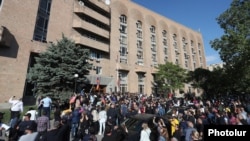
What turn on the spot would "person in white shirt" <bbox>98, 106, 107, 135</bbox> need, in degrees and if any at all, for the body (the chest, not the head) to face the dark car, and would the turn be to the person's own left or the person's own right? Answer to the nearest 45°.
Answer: approximately 135° to the person's own right

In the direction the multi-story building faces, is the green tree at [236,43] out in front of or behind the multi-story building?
in front

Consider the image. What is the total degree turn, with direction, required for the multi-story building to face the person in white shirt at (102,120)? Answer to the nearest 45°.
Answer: approximately 45° to its right

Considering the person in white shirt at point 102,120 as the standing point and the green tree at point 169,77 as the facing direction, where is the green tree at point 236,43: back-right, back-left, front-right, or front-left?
front-right

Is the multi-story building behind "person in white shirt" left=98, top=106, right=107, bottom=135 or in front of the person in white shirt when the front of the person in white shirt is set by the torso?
in front

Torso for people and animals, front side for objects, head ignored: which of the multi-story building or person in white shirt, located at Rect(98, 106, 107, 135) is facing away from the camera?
the person in white shirt

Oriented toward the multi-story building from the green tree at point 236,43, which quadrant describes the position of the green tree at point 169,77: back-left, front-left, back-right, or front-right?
front-right

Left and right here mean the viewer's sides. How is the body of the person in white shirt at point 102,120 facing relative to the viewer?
facing away from the viewer

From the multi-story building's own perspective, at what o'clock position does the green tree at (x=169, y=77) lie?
The green tree is roughly at 10 o'clock from the multi-story building.

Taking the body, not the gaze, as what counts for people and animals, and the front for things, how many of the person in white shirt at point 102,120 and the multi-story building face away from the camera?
1

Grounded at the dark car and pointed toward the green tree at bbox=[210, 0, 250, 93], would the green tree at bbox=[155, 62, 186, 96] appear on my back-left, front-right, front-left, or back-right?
front-left

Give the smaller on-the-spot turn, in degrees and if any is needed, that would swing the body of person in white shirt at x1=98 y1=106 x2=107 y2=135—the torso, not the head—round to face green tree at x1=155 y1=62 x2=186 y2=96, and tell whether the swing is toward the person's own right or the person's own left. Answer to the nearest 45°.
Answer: approximately 45° to the person's own right
